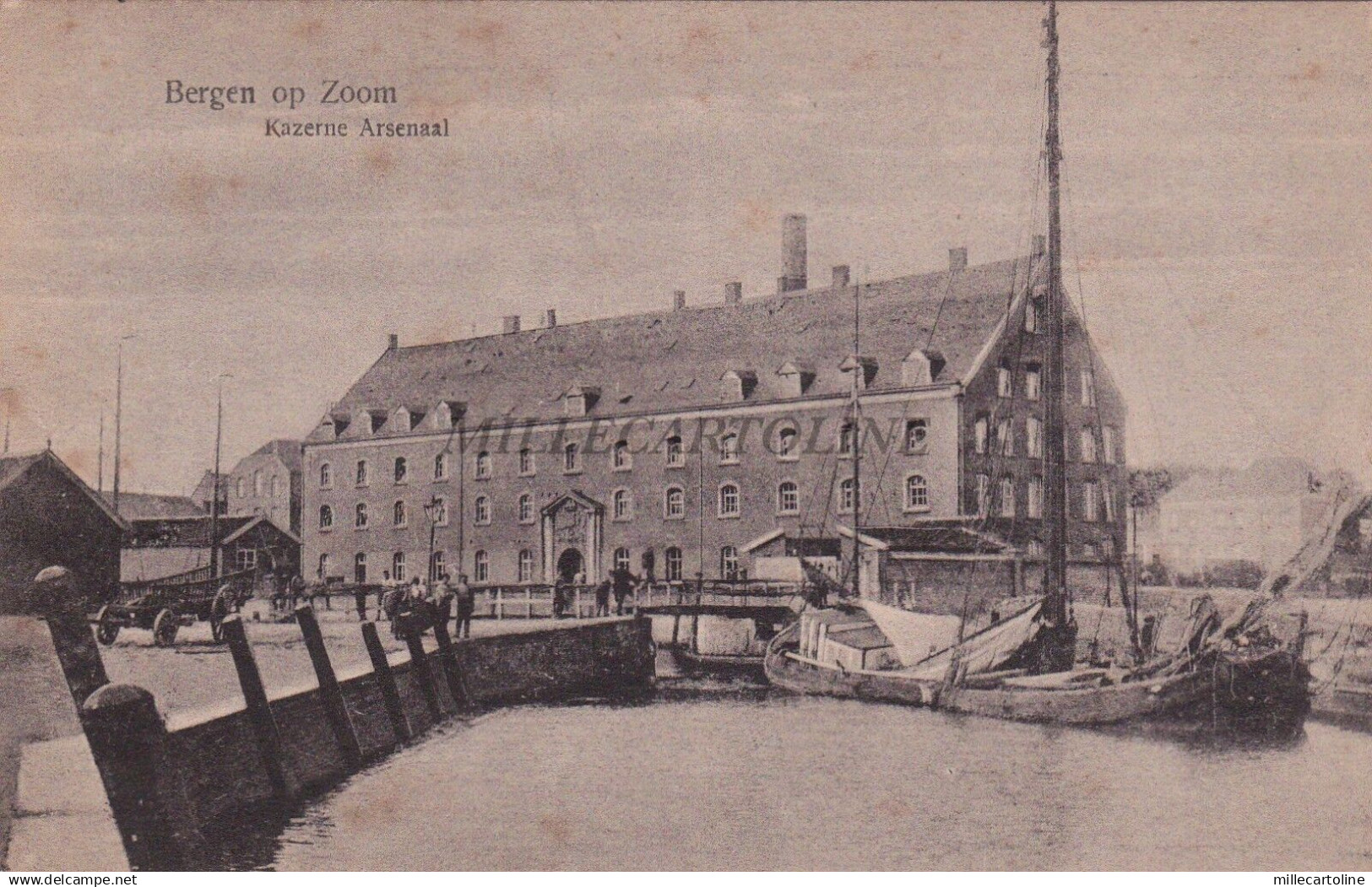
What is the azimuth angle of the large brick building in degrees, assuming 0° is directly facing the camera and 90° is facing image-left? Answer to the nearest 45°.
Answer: approximately 45°

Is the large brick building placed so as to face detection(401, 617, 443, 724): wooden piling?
yes

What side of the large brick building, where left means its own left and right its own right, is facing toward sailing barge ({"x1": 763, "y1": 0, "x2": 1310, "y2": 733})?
left

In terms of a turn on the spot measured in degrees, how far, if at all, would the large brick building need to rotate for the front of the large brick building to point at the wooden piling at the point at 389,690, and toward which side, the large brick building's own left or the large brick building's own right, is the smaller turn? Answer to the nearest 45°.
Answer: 0° — it already faces it

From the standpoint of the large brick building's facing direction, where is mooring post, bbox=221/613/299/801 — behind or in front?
in front

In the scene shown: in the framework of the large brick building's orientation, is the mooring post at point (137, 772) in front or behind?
in front
